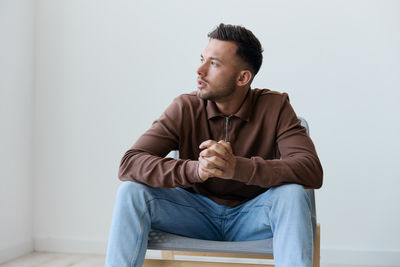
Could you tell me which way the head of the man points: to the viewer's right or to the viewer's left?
to the viewer's left

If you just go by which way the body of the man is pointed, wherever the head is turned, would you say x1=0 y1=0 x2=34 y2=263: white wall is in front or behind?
behind

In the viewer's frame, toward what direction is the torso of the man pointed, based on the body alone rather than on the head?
toward the camera
